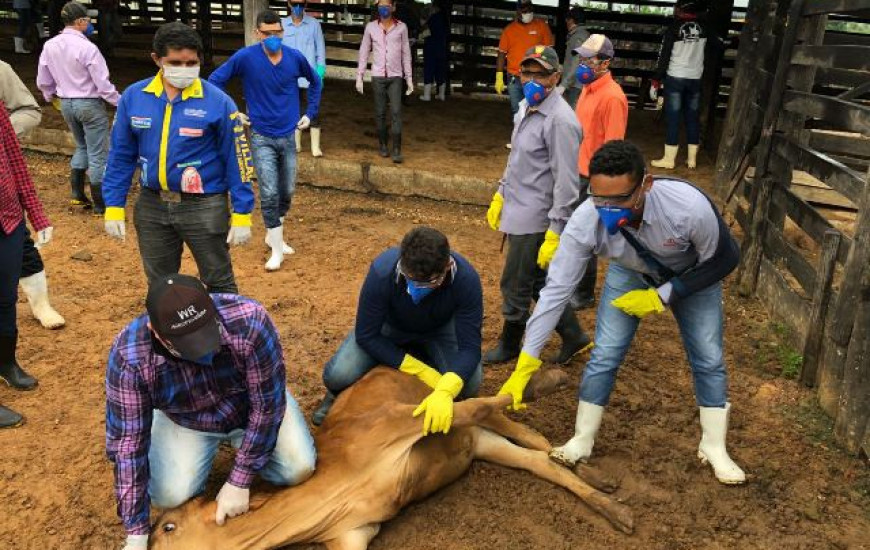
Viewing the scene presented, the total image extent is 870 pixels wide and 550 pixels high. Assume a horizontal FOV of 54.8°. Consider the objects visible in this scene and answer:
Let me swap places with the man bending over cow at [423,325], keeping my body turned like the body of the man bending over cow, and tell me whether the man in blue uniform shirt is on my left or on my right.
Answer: on my right

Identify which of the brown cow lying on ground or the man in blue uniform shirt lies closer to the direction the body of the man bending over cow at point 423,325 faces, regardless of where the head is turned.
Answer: the brown cow lying on ground

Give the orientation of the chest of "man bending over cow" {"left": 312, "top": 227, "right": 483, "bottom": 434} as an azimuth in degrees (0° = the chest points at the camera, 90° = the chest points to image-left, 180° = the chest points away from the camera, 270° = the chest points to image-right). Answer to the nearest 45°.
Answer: approximately 0°

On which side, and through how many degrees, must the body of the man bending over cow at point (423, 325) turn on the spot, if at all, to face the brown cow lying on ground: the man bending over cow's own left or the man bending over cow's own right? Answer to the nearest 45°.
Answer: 0° — they already face it

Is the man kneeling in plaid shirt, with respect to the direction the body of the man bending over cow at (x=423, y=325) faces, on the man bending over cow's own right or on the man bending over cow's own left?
on the man bending over cow's own right
